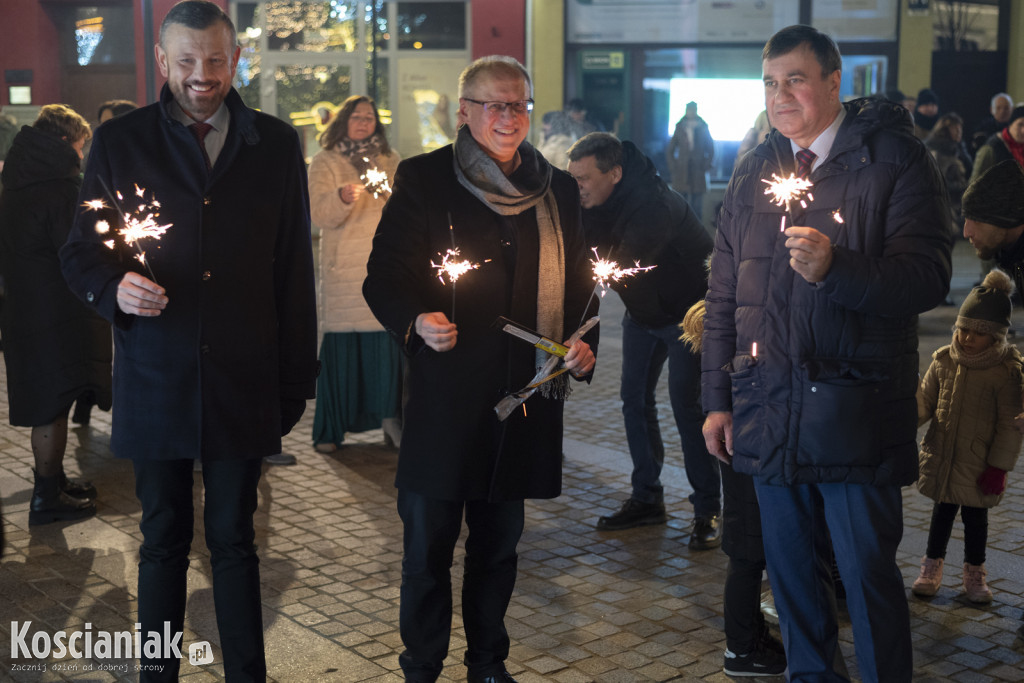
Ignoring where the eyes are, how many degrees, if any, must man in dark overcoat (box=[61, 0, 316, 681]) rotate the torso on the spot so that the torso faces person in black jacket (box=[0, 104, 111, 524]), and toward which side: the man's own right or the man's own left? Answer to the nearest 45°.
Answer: approximately 180°

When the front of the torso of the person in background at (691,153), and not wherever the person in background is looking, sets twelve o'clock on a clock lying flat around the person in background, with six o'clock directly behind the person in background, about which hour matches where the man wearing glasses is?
The man wearing glasses is roughly at 12 o'clock from the person in background.

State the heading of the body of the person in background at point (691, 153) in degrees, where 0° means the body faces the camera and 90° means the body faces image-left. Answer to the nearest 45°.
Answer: approximately 0°

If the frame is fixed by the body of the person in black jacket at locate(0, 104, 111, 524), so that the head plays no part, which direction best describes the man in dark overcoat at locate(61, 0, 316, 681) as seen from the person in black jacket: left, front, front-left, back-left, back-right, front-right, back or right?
right

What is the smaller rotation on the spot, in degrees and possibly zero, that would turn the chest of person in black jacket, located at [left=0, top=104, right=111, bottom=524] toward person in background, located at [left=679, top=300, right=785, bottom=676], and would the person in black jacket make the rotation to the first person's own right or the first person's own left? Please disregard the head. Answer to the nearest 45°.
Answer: approximately 45° to the first person's own right

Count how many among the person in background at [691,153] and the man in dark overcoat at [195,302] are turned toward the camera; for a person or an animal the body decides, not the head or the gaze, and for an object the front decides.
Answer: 2

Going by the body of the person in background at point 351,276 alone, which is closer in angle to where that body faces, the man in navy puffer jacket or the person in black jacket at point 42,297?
the man in navy puffer jacket
